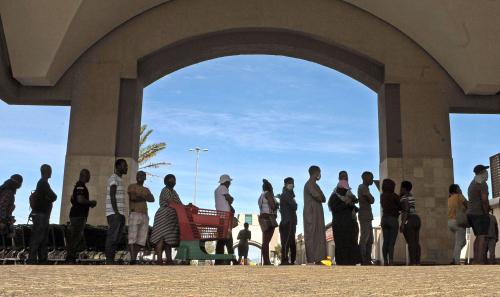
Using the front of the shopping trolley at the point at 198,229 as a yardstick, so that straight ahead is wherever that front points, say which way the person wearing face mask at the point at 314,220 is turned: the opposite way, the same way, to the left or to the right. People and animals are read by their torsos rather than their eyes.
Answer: the same way

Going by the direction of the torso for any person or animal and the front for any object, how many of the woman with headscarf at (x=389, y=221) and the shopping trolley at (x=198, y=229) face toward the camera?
0
